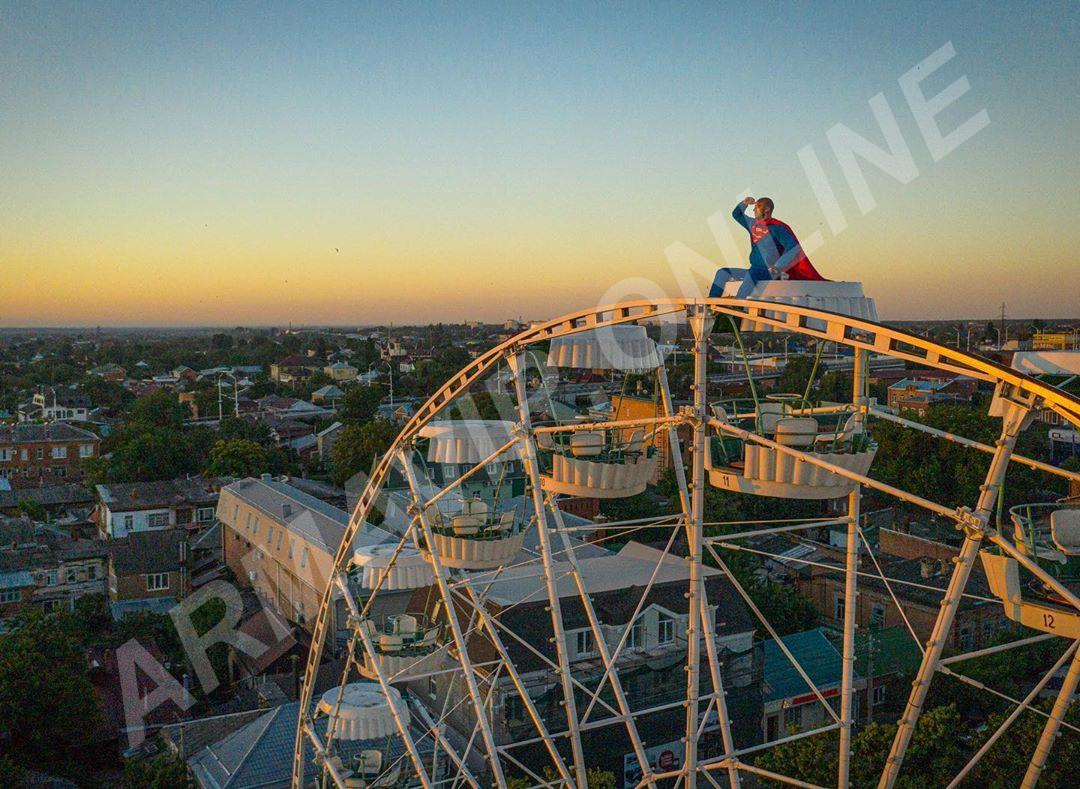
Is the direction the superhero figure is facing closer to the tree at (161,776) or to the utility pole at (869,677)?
the tree

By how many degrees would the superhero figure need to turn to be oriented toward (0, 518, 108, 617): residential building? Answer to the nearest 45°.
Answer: approximately 90° to its right

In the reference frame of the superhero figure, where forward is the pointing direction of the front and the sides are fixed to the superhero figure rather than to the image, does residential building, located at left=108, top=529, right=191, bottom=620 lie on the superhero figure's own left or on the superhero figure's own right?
on the superhero figure's own right

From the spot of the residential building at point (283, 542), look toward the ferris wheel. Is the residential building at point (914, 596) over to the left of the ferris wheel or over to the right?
left

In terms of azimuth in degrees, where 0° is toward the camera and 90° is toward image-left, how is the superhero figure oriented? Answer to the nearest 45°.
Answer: approximately 45°

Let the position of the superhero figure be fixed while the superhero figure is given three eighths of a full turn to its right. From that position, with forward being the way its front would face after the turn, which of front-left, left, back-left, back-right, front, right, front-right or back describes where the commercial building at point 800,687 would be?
front
